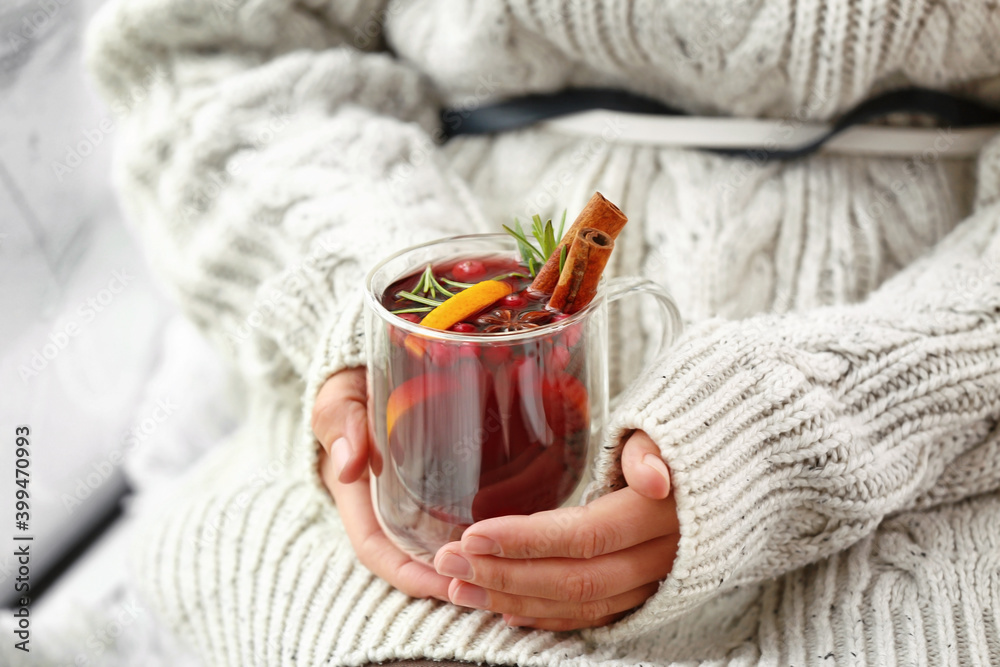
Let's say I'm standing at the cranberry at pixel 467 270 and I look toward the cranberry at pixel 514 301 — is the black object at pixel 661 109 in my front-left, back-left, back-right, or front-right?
back-left

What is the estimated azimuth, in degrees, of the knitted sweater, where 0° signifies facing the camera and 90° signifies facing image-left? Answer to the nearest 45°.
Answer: approximately 0°
